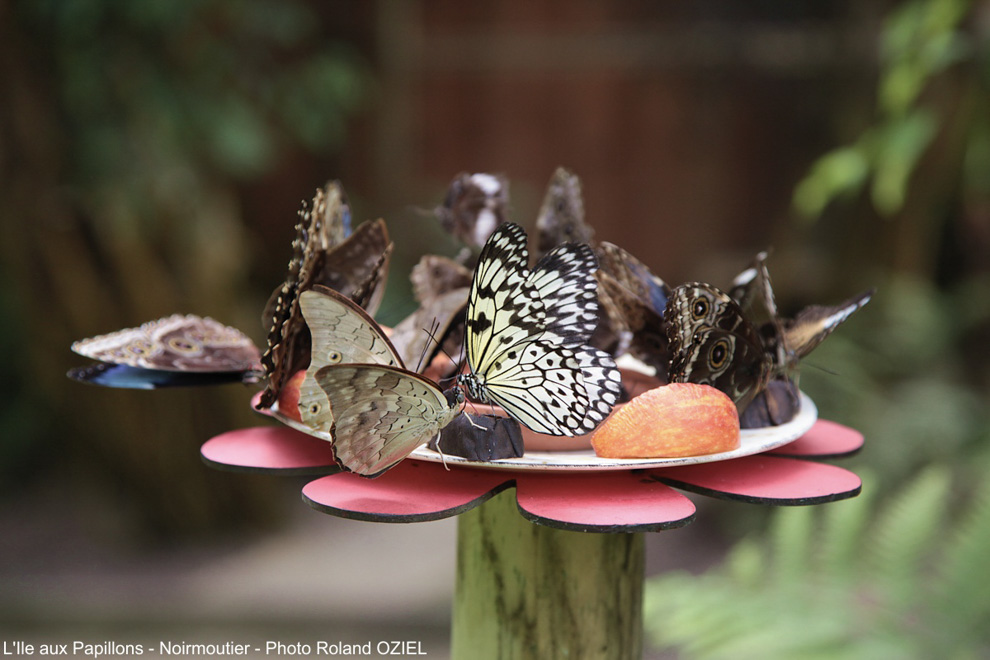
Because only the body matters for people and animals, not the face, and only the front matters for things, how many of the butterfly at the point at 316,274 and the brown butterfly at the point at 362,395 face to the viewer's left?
0

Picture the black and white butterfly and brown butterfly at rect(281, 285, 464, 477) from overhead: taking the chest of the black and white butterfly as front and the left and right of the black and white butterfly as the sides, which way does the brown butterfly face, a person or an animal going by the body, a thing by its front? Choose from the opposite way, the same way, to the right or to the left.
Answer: the opposite way

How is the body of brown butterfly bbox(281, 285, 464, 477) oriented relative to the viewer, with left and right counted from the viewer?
facing to the right of the viewer

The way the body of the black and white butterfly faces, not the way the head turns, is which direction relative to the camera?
to the viewer's left
